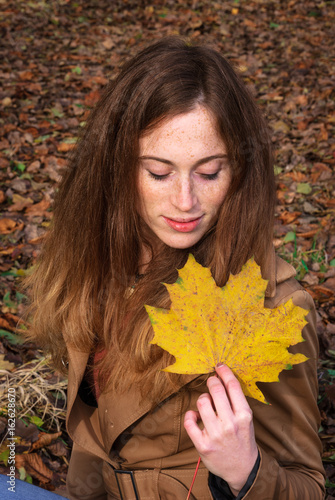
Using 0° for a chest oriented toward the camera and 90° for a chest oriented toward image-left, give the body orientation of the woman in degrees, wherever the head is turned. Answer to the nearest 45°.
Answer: approximately 45°

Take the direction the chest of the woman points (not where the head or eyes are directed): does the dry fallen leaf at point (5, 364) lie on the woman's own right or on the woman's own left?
on the woman's own right
